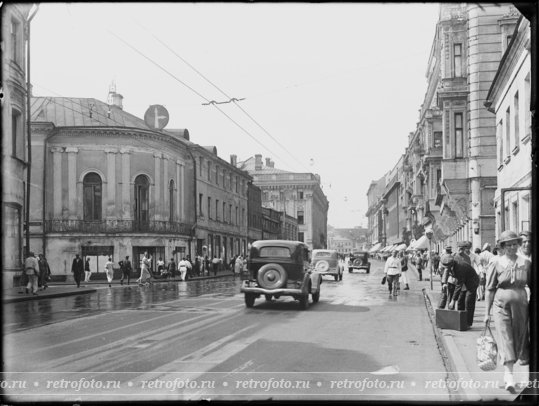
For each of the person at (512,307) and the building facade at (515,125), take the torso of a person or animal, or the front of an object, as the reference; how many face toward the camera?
1

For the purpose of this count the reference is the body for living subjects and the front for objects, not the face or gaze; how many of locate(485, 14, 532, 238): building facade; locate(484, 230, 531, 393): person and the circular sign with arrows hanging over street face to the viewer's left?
1

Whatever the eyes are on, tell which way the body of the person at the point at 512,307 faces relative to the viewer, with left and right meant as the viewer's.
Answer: facing the viewer

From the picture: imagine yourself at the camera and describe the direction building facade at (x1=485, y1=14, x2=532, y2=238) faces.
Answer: facing to the left of the viewer

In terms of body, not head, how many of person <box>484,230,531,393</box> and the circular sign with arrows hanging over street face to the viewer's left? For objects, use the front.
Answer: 0

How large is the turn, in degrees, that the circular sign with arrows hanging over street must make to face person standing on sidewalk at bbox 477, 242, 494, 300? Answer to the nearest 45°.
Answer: approximately 90° to its left

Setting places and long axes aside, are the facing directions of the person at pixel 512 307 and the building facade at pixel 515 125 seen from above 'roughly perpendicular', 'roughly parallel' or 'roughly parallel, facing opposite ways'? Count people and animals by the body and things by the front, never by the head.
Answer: roughly perpendicular

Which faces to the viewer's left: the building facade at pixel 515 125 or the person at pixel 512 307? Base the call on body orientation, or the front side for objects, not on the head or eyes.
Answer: the building facade

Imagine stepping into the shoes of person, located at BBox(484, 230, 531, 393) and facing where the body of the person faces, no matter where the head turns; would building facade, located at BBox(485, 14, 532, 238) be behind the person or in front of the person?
behind
